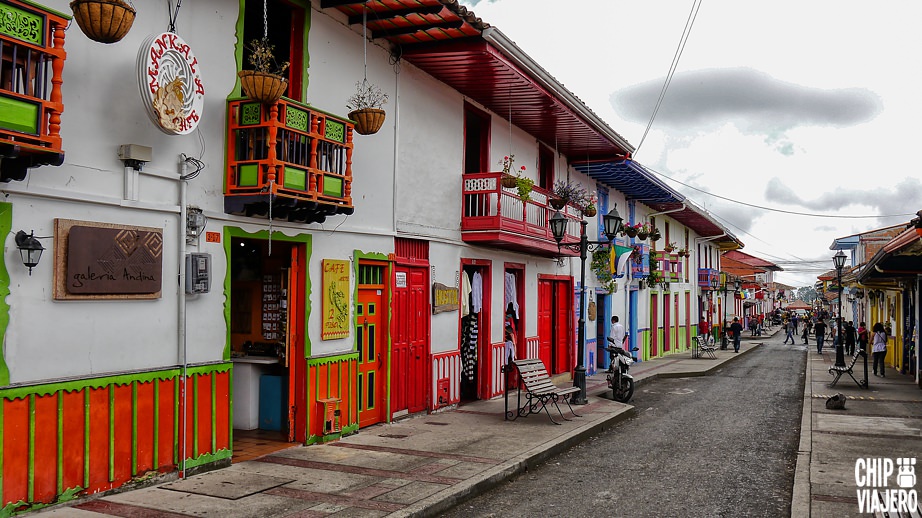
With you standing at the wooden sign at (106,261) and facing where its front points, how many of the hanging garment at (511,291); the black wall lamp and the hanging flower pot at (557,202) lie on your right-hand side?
1

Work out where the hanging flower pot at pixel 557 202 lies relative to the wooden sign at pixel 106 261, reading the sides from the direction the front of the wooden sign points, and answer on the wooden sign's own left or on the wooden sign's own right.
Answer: on the wooden sign's own left

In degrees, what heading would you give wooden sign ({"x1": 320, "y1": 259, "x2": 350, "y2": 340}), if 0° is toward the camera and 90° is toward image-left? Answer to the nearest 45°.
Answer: approximately 315°

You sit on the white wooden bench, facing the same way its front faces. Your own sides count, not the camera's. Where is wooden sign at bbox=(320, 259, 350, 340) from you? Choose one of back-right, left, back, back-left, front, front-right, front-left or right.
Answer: right

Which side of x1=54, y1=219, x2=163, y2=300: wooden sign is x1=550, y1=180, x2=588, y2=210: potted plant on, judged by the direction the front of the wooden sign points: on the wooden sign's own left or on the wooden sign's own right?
on the wooden sign's own left
